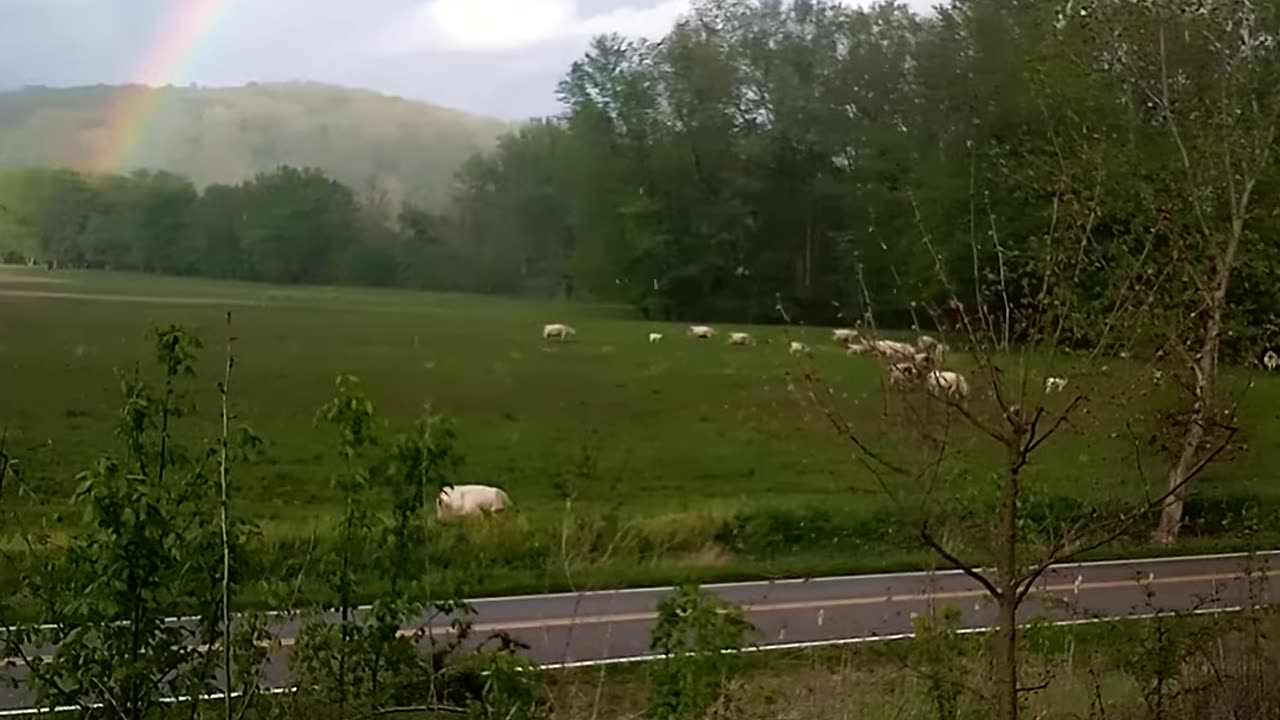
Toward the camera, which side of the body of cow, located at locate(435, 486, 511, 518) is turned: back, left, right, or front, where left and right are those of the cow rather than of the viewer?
left
